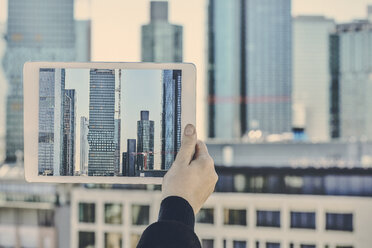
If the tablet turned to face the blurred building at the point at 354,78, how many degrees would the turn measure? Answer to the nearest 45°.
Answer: approximately 135° to its left

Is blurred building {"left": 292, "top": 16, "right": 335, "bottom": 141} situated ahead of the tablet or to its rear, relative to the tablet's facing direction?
to the rear

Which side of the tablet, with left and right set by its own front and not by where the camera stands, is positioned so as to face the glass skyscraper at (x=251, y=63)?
back

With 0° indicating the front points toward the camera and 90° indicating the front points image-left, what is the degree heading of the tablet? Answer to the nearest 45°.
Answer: approximately 0°

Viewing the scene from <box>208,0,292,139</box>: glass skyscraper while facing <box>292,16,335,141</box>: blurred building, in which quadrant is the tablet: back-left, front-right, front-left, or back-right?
back-right

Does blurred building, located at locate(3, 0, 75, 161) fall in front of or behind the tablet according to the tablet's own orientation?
behind

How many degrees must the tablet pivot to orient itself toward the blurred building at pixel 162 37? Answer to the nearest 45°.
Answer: approximately 180°
